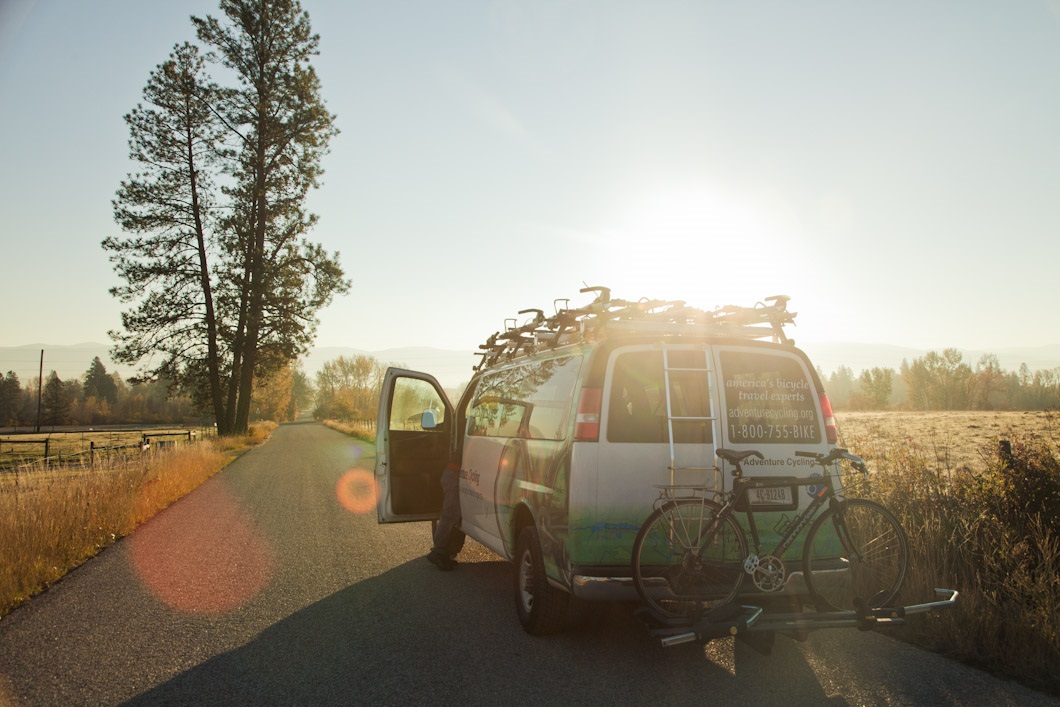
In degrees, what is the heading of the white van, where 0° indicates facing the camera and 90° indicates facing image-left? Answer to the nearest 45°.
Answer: approximately 135°
